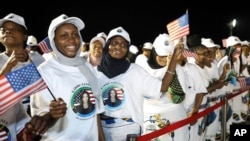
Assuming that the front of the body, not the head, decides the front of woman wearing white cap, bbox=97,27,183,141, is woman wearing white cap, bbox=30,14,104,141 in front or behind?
in front

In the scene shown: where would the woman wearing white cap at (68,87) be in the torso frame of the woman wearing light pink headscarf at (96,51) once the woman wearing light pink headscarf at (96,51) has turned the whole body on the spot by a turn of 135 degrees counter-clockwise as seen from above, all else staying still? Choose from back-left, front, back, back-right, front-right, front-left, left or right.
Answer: back

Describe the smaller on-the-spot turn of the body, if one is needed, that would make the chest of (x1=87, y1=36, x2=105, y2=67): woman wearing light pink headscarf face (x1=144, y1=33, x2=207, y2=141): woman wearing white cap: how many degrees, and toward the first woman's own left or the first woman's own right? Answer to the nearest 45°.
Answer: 0° — they already face them

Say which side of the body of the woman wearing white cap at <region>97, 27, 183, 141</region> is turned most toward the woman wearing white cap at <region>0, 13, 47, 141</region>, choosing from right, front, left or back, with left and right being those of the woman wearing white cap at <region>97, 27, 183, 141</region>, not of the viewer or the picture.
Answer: right

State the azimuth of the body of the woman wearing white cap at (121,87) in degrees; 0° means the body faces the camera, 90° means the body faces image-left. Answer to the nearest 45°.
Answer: approximately 0°

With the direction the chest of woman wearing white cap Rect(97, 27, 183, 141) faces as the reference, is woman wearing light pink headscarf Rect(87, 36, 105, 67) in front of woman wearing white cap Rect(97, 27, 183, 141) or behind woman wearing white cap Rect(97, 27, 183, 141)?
behind

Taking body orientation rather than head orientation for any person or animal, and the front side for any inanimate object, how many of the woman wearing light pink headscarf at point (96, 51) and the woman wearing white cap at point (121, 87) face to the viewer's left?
0
